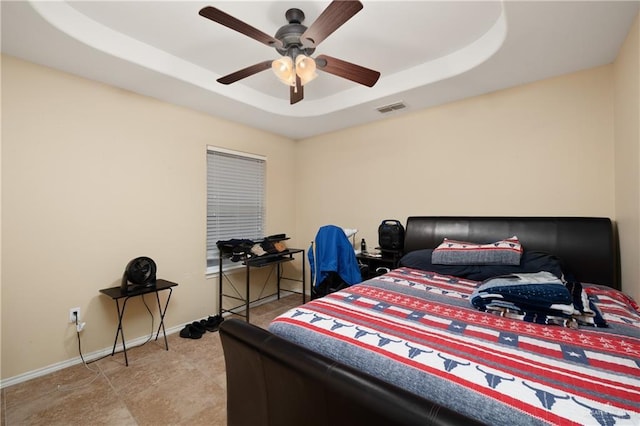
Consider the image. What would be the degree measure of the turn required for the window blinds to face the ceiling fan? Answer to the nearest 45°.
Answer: approximately 45° to its right

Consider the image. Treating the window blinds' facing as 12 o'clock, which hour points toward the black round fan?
The black round fan is roughly at 3 o'clock from the window blinds.

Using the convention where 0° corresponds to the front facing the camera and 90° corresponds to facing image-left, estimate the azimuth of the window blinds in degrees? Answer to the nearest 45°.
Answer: approximately 315°

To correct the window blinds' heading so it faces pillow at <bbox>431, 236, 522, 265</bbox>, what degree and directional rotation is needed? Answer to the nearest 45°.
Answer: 0° — it already faces it

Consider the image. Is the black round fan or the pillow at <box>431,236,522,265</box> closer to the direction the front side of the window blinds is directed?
the pillow

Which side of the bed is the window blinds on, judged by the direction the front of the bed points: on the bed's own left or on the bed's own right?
on the bed's own right
